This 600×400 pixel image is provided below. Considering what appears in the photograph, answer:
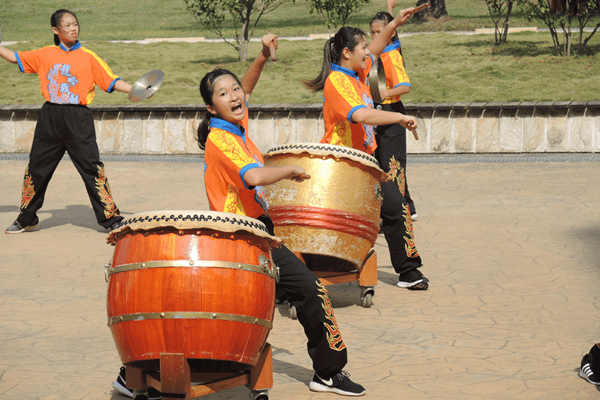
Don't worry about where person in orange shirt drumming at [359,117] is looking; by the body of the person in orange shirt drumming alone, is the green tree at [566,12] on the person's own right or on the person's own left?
on the person's own left

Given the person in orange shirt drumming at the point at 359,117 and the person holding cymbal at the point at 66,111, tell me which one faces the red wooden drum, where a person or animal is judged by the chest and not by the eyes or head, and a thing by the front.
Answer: the person holding cymbal

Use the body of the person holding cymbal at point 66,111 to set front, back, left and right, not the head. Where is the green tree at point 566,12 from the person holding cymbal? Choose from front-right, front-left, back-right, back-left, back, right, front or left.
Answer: back-left

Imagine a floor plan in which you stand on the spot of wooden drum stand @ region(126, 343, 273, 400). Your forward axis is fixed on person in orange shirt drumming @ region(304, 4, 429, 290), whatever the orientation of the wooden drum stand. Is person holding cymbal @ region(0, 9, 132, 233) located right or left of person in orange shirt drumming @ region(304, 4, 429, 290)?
left

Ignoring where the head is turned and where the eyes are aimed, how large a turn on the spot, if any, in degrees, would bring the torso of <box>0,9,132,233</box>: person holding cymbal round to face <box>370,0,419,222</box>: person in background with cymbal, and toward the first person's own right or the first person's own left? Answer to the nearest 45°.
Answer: approximately 45° to the first person's own left

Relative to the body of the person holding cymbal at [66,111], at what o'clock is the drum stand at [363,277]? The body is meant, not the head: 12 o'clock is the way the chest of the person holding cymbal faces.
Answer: The drum stand is roughly at 11 o'clock from the person holding cymbal.

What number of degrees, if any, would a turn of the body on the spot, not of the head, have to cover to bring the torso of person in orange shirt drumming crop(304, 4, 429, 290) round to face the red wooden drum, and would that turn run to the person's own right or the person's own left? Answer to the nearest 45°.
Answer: approximately 90° to the person's own right

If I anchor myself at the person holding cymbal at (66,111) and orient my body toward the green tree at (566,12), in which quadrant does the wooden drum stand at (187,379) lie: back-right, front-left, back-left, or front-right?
back-right

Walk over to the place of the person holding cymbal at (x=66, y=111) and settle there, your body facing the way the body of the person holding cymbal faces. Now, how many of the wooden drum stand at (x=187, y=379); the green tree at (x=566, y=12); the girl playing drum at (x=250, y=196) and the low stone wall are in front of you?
2

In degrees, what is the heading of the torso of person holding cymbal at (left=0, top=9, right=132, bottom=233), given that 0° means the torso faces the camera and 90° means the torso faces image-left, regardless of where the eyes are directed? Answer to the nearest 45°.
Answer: approximately 0°
